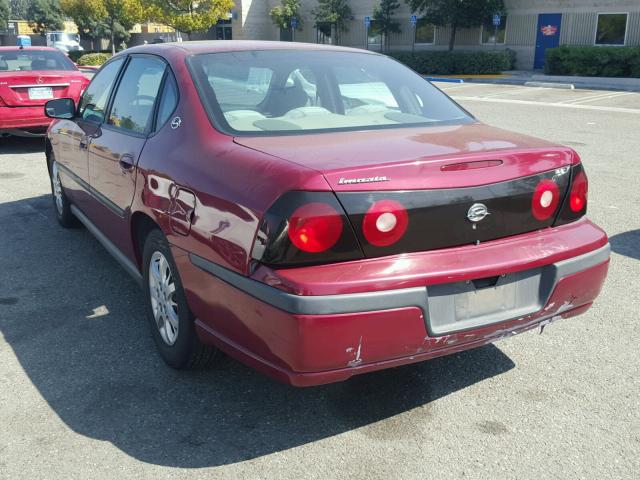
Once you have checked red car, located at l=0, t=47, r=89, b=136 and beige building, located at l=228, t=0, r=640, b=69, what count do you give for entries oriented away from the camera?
1

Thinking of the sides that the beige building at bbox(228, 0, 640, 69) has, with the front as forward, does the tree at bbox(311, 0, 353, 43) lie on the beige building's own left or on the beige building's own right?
on the beige building's own right

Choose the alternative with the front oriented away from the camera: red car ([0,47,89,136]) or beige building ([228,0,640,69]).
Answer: the red car

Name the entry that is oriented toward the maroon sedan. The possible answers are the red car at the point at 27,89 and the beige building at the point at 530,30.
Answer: the beige building

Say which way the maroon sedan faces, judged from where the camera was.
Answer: facing away from the viewer and to the left of the viewer

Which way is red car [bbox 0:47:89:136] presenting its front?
away from the camera

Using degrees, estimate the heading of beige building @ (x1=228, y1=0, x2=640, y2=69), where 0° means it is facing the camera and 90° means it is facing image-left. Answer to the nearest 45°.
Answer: approximately 0°

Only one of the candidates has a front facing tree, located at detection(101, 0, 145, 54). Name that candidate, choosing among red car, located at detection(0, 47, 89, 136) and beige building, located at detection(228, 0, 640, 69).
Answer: the red car

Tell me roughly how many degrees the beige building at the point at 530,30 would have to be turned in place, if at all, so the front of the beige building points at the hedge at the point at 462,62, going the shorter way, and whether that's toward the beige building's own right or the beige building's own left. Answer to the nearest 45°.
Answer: approximately 45° to the beige building's own right

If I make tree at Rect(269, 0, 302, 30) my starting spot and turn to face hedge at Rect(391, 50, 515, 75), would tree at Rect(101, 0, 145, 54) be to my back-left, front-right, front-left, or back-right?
back-right

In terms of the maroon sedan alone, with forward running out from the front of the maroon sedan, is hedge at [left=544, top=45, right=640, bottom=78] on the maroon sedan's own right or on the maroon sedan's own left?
on the maroon sedan's own right

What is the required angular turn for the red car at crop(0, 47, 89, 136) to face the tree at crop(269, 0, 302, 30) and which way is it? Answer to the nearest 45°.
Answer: approximately 45° to its right

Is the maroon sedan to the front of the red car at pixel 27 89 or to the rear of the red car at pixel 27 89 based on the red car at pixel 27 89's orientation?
to the rear

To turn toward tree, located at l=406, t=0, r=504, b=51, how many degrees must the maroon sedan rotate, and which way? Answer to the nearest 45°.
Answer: approximately 45° to its right
